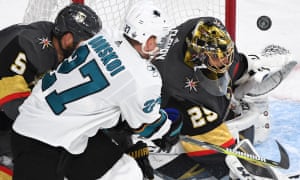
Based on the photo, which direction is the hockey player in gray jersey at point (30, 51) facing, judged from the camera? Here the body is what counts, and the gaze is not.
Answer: to the viewer's right

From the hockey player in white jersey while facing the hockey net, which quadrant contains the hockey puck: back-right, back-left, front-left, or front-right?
front-right

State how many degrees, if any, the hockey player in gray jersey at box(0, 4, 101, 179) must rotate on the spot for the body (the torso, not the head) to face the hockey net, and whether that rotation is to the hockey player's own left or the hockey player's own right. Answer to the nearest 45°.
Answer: approximately 45° to the hockey player's own left

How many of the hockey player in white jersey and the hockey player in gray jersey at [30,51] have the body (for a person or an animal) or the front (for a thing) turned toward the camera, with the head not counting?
0

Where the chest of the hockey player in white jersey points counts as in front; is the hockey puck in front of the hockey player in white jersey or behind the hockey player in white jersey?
in front

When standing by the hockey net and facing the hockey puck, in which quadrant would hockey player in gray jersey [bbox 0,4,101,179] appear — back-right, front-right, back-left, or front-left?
back-right

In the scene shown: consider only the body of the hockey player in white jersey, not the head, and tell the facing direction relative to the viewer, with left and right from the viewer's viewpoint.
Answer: facing away from the viewer and to the right of the viewer
